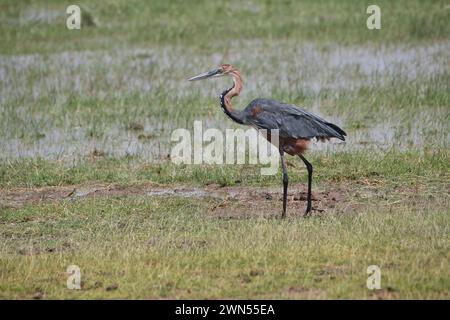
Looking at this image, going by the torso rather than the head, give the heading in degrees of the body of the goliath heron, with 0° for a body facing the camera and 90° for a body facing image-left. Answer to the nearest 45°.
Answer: approximately 90°
